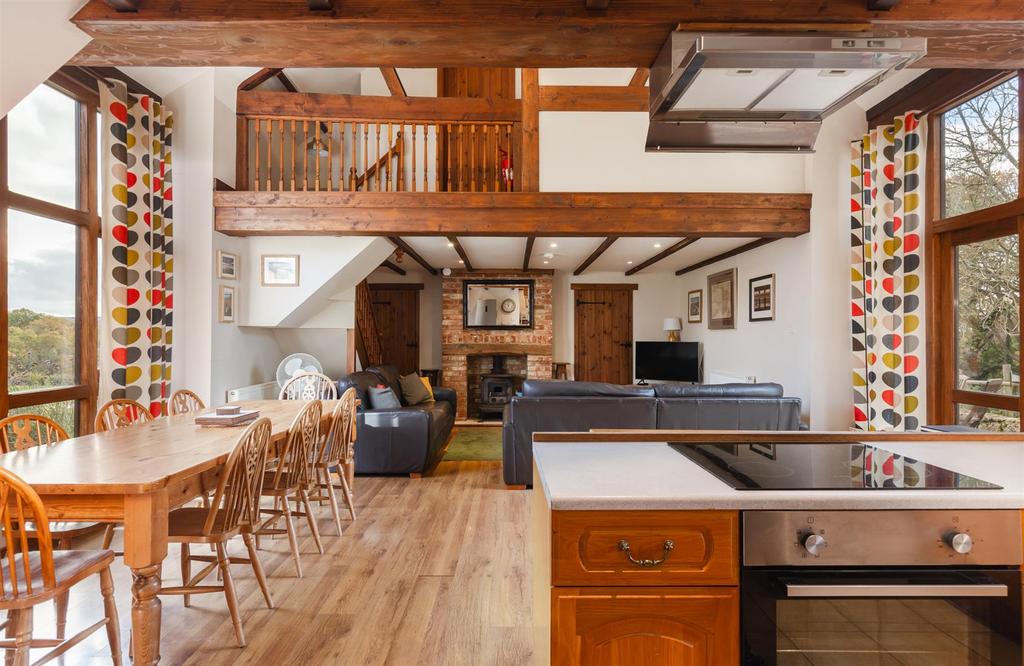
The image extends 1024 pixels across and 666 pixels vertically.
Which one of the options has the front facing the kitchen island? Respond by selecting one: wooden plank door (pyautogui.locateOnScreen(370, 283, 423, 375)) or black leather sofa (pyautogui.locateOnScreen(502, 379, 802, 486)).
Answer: the wooden plank door

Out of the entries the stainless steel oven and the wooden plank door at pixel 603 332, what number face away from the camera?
0

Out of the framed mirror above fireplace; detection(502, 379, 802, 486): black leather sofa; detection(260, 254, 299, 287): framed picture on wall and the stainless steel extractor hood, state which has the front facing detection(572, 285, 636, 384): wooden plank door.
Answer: the black leather sofa

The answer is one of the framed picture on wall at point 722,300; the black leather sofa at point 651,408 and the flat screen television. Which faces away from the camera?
the black leather sofa

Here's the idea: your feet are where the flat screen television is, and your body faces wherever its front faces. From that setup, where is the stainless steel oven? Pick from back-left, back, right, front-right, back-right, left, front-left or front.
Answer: front-left

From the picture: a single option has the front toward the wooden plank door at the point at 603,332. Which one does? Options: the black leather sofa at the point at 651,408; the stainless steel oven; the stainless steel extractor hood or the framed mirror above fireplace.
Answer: the black leather sofa

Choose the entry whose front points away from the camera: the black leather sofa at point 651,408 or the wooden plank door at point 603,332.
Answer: the black leather sofa

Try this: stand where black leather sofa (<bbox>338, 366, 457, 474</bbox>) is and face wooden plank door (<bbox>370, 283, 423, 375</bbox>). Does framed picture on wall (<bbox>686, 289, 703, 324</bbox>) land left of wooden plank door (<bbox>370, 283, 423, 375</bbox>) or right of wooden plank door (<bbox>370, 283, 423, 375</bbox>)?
right

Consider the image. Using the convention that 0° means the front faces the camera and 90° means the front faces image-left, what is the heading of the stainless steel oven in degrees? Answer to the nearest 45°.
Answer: approximately 0°

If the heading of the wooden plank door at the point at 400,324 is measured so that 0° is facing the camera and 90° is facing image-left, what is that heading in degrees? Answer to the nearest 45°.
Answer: approximately 0°

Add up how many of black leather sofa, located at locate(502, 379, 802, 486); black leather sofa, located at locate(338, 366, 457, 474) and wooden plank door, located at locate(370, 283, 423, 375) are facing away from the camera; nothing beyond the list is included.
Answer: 1

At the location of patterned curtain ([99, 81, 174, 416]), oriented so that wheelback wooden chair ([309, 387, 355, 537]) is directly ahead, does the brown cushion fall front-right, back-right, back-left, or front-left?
front-left

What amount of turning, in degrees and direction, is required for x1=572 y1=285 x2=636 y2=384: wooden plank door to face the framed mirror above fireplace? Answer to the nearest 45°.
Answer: approximately 45° to its right

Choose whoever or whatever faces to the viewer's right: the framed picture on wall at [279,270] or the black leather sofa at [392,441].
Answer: the black leather sofa

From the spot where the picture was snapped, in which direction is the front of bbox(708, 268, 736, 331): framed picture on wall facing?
facing the viewer and to the left of the viewer

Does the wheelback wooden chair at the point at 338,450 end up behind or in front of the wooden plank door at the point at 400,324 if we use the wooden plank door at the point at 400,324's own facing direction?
in front

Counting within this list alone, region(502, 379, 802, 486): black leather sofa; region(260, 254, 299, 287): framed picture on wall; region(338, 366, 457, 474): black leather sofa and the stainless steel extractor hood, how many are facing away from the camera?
1

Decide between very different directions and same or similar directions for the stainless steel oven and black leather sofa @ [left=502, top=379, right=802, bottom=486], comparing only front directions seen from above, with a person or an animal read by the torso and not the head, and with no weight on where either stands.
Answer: very different directions

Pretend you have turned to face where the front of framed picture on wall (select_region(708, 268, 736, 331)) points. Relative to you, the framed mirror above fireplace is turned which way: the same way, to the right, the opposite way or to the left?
to the left

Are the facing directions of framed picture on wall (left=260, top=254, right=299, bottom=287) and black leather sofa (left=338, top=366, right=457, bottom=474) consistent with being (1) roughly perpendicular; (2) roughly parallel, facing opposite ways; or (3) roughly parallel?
roughly perpendicular

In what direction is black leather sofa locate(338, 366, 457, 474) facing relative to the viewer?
to the viewer's right
